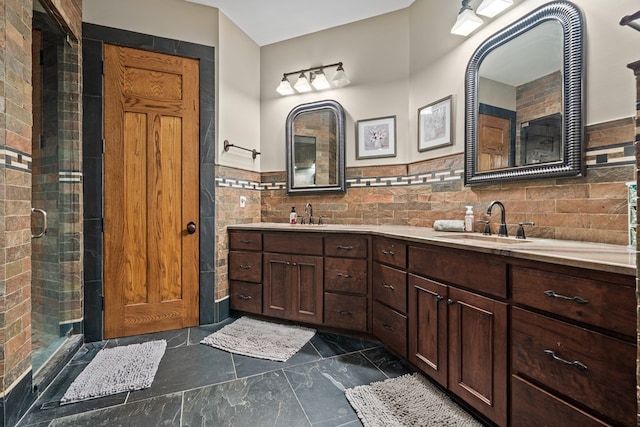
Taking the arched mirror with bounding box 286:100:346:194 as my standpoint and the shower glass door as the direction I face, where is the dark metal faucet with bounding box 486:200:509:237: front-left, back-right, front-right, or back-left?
back-left

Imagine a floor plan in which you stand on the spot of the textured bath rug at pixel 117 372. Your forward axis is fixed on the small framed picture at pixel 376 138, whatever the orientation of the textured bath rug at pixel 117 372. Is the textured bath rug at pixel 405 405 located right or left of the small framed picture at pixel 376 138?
right

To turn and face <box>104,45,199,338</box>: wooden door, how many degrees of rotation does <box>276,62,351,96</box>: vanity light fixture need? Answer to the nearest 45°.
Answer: approximately 45° to its right

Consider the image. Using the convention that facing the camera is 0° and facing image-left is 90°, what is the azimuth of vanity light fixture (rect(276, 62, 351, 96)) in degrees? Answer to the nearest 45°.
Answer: approximately 45°

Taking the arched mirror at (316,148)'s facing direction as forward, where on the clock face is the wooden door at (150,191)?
The wooden door is roughly at 1 o'clock from the arched mirror.
